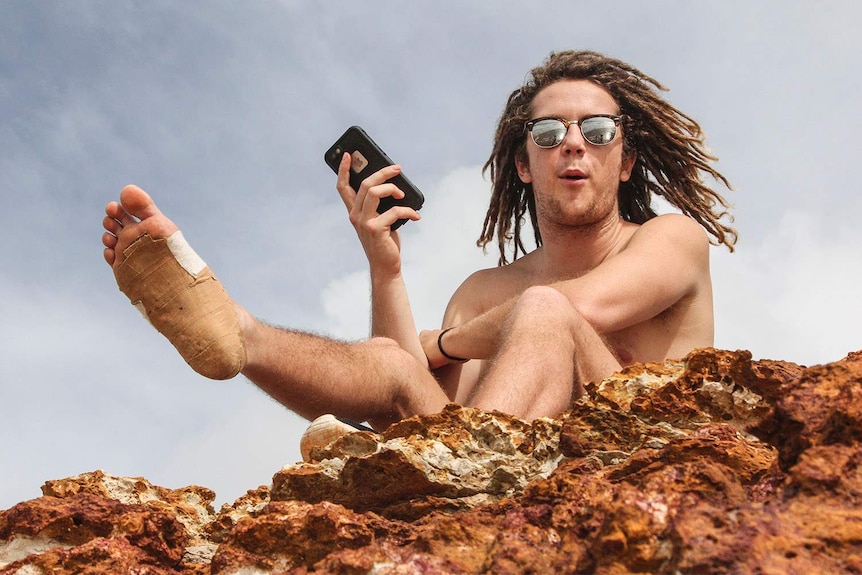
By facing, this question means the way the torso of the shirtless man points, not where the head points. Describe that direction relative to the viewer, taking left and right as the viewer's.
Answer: facing the viewer and to the left of the viewer
